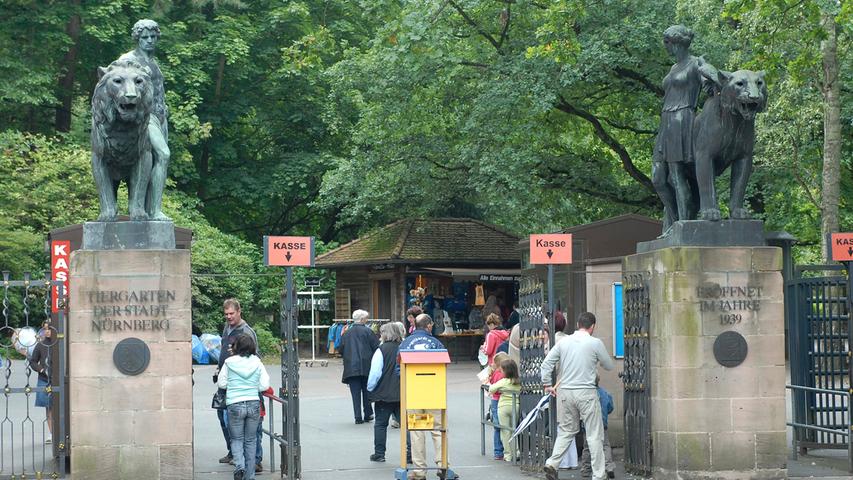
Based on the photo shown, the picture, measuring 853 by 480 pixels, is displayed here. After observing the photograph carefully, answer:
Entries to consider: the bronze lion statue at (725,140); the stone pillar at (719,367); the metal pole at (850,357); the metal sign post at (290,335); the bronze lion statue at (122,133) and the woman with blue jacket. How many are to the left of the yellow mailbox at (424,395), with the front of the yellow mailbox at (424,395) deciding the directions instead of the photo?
3

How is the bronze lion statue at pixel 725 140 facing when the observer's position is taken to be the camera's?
facing the viewer and to the right of the viewer

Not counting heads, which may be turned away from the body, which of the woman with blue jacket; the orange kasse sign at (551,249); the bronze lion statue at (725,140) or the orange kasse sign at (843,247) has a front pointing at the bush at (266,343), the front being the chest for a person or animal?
the woman with blue jacket

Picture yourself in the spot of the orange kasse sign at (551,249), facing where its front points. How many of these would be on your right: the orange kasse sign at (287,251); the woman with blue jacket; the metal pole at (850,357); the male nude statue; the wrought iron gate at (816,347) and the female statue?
3

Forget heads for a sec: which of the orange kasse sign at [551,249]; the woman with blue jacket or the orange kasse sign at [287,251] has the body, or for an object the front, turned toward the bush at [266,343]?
the woman with blue jacket

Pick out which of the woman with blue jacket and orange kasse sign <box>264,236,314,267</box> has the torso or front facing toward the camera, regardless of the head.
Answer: the orange kasse sign

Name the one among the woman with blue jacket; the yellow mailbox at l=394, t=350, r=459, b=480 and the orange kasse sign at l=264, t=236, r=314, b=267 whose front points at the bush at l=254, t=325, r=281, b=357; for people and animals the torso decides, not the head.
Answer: the woman with blue jacket

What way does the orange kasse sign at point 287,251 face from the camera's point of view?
toward the camera

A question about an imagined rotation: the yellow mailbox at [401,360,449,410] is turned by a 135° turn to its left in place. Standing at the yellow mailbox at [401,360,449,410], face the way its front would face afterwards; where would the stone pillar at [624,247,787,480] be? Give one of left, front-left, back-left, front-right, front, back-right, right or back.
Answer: front-right

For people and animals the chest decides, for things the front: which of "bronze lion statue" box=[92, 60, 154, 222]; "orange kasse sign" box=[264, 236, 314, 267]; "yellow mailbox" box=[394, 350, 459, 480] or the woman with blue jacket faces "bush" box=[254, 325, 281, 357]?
the woman with blue jacket

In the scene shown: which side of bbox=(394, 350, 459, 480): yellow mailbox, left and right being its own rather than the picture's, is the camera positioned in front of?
front

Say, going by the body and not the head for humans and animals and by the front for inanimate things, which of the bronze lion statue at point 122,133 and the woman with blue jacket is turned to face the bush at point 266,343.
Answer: the woman with blue jacket

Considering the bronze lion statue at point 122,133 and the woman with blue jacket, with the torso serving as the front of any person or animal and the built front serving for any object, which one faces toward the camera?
the bronze lion statue

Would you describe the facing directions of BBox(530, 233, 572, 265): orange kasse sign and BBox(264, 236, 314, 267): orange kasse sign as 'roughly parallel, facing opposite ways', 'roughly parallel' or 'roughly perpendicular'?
roughly parallel
